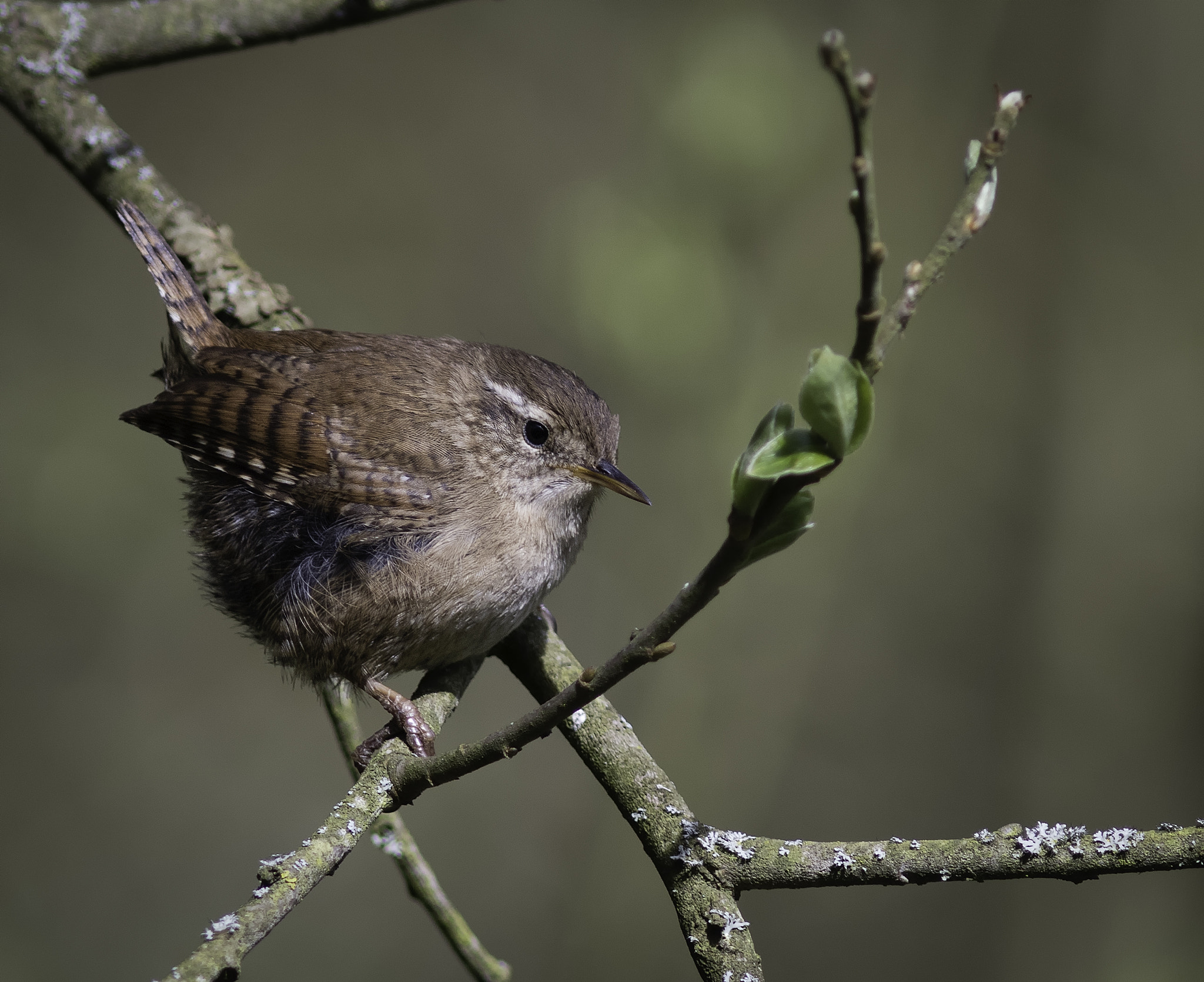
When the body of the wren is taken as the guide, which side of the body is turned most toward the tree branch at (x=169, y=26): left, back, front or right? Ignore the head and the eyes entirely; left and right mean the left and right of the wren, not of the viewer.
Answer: back

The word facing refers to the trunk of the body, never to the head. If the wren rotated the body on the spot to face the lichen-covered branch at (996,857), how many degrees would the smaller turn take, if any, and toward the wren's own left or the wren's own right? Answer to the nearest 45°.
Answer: approximately 45° to the wren's own right

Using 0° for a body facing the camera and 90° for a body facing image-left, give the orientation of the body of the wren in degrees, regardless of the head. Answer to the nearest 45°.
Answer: approximately 270°
